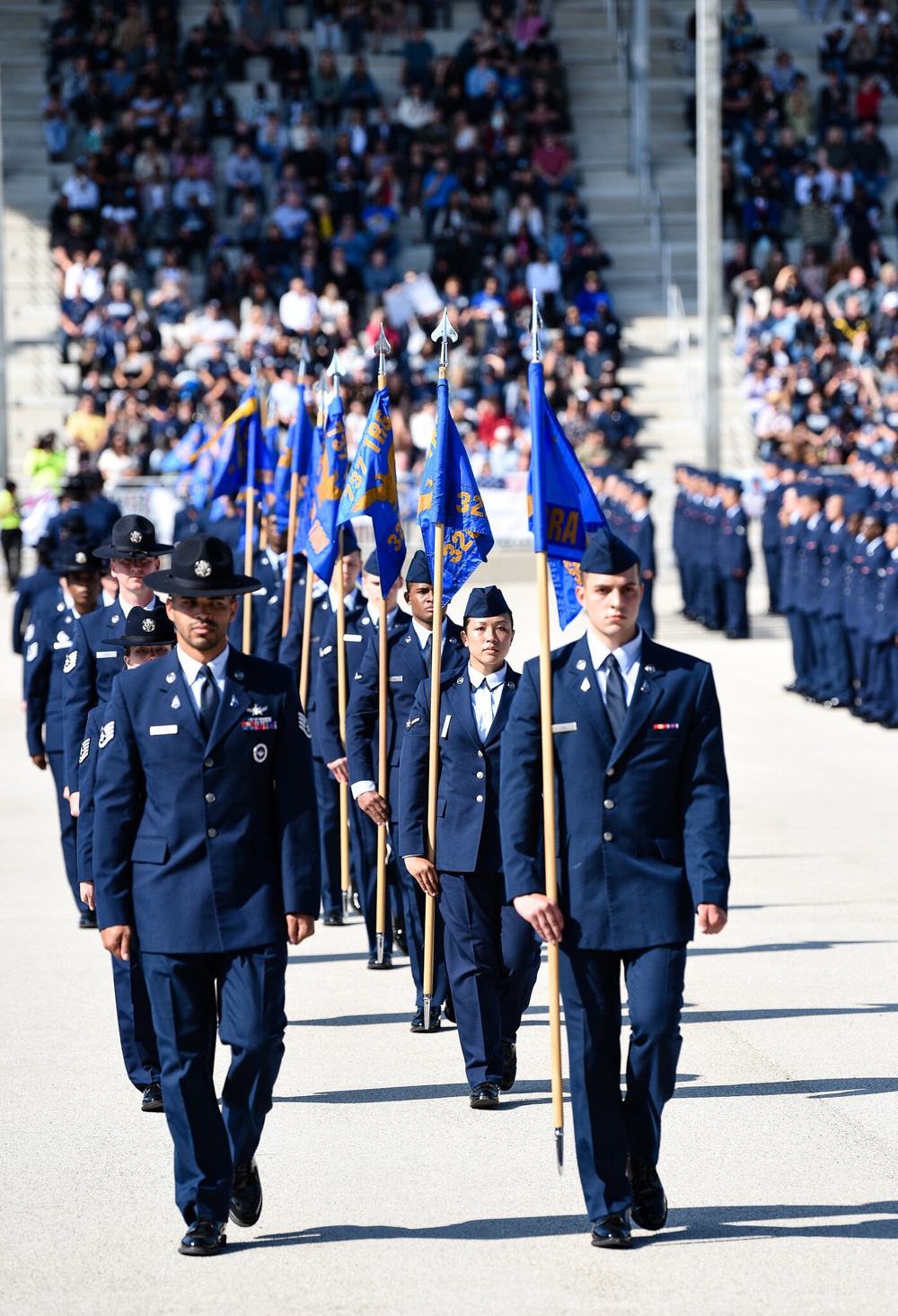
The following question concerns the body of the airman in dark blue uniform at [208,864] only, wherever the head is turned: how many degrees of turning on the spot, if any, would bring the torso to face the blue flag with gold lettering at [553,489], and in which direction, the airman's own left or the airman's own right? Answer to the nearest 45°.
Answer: approximately 135° to the airman's own left

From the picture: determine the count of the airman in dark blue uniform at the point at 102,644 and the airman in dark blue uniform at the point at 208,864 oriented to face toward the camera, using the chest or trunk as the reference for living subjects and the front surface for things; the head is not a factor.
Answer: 2

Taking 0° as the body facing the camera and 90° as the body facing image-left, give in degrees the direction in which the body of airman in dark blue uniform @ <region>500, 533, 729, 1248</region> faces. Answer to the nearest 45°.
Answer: approximately 0°

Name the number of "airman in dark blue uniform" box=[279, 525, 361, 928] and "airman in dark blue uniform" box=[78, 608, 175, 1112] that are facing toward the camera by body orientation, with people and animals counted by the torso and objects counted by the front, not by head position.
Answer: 2

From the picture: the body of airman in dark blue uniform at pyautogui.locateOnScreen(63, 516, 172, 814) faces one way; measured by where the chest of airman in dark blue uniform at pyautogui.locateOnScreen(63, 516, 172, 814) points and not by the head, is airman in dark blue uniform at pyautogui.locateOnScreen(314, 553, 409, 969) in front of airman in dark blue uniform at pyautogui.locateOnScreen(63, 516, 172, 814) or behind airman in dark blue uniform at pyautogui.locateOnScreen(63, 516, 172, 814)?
behind

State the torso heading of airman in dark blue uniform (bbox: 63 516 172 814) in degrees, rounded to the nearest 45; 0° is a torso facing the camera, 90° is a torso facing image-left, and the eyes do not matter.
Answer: approximately 0°

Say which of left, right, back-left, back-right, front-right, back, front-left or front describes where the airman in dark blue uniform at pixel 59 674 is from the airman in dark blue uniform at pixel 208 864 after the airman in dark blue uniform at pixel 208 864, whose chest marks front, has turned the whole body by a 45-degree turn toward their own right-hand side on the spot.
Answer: back-right
